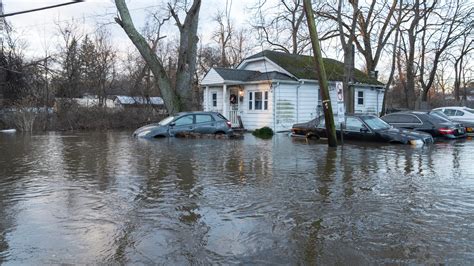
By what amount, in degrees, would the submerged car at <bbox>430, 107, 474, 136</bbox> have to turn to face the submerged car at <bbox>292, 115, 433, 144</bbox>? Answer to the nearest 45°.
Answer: approximately 135° to its left

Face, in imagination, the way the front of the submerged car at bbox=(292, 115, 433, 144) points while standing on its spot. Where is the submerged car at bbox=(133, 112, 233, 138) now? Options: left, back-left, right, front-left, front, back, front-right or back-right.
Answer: back-right

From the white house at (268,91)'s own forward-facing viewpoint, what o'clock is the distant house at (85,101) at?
The distant house is roughly at 2 o'clock from the white house.

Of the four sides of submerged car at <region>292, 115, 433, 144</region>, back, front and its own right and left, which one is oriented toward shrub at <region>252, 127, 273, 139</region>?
back

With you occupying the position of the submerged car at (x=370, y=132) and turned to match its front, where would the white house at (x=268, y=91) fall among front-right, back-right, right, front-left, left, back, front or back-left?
back

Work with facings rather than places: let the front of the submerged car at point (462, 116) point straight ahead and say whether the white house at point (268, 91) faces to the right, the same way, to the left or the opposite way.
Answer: to the left

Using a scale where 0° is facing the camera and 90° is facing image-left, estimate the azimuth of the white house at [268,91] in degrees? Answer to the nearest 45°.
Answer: approximately 45°

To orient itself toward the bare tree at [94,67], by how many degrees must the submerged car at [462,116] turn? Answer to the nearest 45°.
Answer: approximately 45° to its left
